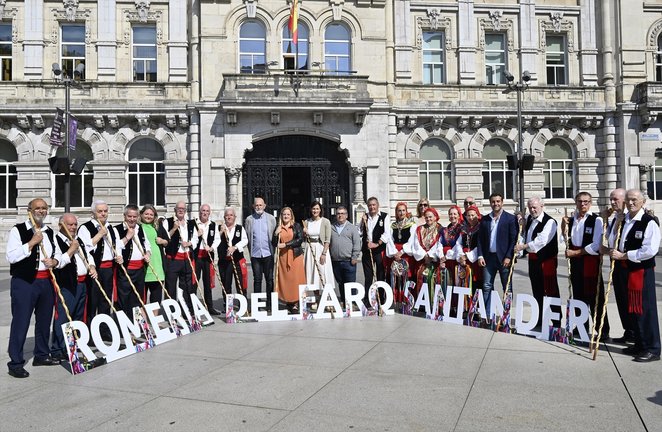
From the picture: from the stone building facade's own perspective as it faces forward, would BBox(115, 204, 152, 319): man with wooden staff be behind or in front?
in front

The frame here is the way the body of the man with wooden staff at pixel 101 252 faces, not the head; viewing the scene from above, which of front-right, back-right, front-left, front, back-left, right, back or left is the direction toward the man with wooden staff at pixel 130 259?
left

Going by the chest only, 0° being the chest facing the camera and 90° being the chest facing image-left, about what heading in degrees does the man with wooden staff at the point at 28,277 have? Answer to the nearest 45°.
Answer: approximately 315°

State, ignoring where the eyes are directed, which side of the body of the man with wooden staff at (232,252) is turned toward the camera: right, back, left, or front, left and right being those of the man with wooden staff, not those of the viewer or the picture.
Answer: front

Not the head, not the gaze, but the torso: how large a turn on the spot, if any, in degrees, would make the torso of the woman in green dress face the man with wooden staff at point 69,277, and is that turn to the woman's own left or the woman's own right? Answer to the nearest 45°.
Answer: approximately 90° to the woman's own right

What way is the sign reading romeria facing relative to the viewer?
toward the camera

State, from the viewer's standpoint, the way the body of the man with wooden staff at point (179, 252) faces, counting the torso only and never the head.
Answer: toward the camera

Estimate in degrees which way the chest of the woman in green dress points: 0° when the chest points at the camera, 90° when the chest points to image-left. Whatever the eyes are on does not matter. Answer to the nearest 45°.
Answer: approximately 315°

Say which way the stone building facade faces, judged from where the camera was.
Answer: facing the viewer

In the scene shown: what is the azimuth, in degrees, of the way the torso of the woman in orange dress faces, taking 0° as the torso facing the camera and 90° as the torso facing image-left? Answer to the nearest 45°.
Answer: approximately 0°

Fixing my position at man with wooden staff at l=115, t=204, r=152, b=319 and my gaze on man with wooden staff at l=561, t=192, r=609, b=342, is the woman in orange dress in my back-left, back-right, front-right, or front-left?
front-left

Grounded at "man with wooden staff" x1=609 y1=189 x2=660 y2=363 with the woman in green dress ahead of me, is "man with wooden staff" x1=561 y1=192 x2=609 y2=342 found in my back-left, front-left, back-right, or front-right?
front-right

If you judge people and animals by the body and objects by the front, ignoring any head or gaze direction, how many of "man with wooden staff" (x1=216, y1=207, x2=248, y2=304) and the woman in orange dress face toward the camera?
2

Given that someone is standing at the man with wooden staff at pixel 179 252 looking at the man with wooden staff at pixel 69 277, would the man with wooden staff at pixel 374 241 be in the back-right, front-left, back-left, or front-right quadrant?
back-left

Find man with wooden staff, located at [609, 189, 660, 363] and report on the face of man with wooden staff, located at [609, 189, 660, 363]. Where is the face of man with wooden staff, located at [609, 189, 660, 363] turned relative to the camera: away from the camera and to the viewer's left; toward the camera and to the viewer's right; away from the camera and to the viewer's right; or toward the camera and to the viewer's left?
toward the camera and to the viewer's left
